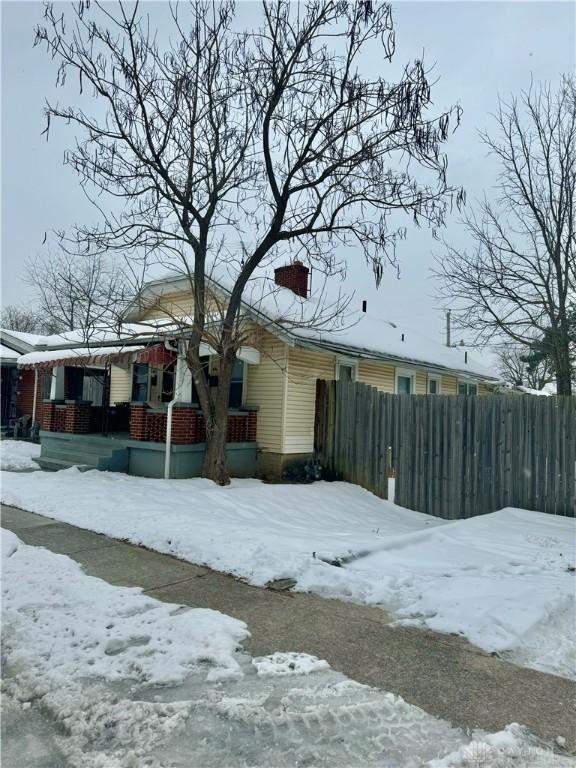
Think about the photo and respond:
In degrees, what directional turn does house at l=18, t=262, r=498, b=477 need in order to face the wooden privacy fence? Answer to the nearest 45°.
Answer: approximately 90° to its left

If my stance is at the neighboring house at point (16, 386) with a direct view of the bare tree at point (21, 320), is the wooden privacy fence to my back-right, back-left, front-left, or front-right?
back-right

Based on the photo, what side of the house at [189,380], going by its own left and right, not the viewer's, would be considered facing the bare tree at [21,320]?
right

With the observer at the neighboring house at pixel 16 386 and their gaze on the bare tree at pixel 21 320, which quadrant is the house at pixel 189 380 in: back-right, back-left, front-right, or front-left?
back-right

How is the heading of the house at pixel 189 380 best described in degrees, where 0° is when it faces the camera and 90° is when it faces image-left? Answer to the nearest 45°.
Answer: approximately 45°

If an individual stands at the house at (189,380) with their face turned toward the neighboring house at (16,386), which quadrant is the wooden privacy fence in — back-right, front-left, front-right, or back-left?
back-right
